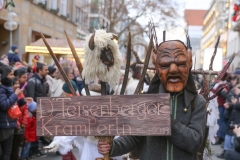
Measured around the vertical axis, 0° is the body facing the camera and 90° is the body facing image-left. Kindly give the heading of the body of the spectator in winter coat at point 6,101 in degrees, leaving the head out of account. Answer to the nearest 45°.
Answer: approximately 270°

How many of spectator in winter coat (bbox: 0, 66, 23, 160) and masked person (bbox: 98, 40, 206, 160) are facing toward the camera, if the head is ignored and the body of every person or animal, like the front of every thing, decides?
1

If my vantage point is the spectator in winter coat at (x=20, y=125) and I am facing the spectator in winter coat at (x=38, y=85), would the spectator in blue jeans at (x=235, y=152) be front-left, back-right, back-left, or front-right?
back-right

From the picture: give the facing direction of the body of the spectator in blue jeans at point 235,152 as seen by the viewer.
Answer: to the viewer's left

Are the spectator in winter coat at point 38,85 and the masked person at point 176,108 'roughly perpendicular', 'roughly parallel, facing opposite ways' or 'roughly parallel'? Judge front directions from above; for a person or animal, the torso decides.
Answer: roughly perpendicular

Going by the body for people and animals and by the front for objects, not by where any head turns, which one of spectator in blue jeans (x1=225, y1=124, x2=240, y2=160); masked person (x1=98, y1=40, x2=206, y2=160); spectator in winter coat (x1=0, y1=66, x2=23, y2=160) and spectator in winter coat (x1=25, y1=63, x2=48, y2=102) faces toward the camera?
the masked person

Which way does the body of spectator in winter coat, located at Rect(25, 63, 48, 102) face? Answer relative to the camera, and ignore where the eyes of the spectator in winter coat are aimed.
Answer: to the viewer's right

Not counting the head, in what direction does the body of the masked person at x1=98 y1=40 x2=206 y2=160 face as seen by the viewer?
toward the camera

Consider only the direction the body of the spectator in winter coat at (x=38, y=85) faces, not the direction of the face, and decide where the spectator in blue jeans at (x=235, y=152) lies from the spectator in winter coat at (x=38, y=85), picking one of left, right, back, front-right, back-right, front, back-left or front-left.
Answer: front-right

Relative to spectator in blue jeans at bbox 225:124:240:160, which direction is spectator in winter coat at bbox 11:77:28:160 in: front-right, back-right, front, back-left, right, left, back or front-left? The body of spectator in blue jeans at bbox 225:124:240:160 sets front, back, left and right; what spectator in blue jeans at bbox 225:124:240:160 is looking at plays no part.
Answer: front
